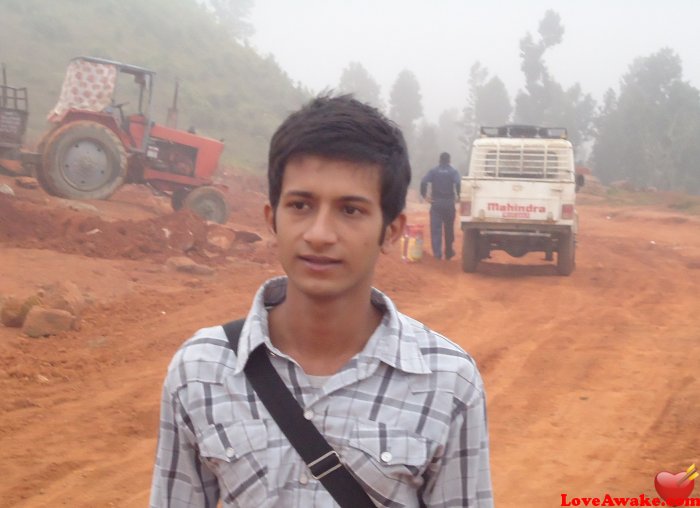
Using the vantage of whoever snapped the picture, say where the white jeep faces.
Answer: facing away from the viewer

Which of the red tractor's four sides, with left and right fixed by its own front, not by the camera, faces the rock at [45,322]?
right

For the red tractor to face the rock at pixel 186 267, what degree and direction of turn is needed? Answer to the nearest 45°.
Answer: approximately 90° to its right

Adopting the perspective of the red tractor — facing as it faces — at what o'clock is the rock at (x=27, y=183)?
The rock is roughly at 7 o'clock from the red tractor.

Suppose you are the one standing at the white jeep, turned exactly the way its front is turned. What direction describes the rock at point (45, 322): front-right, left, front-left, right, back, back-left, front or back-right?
back-left

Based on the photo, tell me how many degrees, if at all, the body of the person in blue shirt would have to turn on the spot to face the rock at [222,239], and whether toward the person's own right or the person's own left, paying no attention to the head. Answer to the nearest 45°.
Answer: approximately 90° to the person's own left

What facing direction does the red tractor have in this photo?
to the viewer's right

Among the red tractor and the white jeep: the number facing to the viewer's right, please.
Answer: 1

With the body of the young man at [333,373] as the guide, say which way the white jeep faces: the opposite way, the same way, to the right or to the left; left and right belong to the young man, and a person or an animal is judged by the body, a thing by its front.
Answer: the opposite way

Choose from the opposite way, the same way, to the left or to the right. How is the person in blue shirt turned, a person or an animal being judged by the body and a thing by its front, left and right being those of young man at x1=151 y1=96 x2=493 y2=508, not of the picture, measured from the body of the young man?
the opposite way

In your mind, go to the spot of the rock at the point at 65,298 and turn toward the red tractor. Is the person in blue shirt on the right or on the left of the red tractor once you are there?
right

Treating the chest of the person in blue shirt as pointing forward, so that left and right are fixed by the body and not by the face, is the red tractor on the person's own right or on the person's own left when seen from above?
on the person's own left
